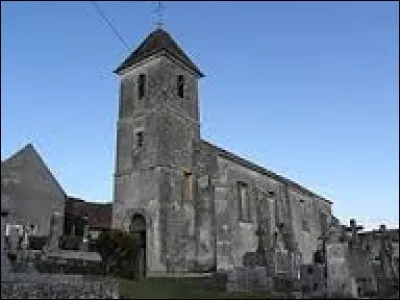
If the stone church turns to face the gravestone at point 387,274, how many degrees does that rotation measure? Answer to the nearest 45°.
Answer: approximately 90° to its left

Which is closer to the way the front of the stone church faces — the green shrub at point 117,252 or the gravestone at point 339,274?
the green shrub

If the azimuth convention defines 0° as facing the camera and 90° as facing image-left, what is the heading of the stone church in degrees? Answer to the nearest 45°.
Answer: approximately 45°

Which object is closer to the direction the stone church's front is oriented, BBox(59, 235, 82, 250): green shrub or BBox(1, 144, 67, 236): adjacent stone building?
the green shrub

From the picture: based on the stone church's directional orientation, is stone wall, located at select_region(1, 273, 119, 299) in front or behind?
in front

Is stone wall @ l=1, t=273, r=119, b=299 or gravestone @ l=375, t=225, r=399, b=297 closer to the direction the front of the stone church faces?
the stone wall

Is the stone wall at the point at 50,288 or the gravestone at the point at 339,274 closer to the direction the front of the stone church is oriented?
the stone wall
